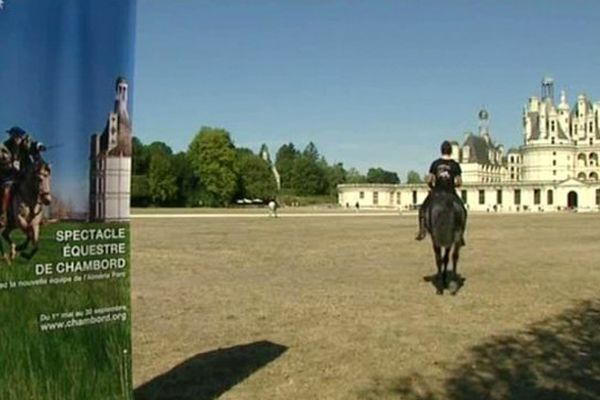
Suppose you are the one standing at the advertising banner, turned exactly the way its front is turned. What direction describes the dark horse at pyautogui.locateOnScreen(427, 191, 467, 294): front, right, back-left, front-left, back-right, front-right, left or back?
back-left

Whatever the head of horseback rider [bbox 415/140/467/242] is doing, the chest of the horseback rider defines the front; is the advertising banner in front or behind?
behind

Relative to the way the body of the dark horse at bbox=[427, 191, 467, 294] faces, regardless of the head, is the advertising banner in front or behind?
behind

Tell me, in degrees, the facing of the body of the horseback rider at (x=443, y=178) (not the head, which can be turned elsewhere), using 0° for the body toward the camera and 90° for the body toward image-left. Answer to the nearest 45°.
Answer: approximately 180°

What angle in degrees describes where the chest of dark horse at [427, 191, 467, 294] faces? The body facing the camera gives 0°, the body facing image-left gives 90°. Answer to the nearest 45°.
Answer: approximately 180°

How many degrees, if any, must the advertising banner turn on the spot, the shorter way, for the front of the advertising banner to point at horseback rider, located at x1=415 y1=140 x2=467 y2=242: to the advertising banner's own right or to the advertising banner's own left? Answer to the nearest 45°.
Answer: approximately 135° to the advertising banner's own left

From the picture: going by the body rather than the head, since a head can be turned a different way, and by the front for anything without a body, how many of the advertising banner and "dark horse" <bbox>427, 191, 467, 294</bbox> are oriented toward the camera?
1

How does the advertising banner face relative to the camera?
toward the camera

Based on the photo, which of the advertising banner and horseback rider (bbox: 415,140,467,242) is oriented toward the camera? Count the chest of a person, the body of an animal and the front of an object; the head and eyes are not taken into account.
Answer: the advertising banner
